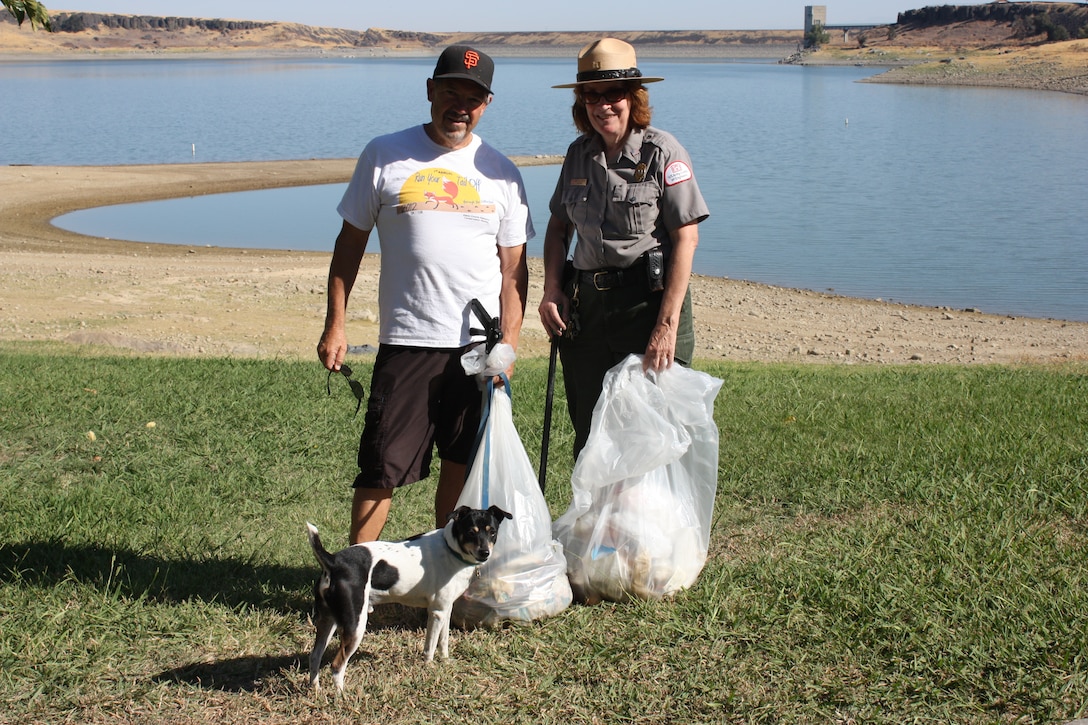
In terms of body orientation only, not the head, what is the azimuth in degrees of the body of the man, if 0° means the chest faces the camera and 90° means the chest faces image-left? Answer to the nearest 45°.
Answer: approximately 0°
